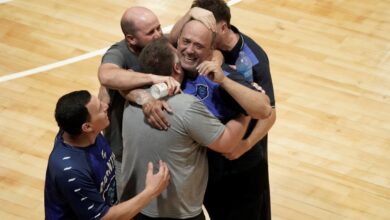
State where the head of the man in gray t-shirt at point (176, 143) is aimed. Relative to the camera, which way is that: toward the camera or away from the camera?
away from the camera

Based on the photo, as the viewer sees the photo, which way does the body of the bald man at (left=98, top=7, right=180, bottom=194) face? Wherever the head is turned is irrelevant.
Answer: to the viewer's right

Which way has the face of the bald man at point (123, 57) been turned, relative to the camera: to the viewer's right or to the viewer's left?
to the viewer's right
